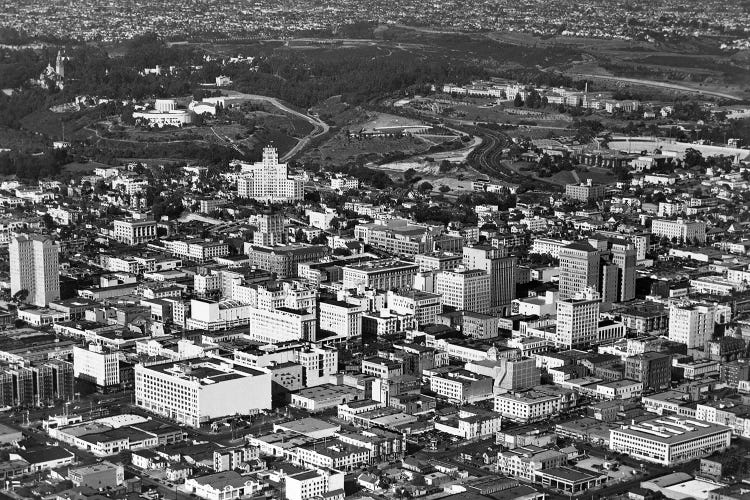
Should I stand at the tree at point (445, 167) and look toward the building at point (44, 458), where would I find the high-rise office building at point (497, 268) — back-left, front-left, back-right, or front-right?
front-left

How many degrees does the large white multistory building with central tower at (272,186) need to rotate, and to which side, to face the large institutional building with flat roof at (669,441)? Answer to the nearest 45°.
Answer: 0° — it already faces it

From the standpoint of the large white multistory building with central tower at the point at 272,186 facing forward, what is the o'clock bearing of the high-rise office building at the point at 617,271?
The high-rise office building is roughly at 11 o'clock from the large white multistory building with central tower.

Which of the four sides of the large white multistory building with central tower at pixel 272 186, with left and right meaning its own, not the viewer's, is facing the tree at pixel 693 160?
left

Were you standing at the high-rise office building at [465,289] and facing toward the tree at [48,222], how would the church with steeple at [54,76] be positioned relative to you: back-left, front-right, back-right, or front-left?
front-right

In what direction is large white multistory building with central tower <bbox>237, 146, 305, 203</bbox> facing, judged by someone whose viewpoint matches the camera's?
facing the viewer

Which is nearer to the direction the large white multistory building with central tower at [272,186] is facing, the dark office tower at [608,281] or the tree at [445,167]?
the dark office tower

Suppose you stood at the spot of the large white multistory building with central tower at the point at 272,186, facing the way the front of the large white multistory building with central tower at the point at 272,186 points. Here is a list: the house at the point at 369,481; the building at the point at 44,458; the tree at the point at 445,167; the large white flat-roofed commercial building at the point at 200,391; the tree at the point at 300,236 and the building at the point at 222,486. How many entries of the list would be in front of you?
5

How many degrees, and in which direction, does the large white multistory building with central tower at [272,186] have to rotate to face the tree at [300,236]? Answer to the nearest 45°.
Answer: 0° — it already faces it

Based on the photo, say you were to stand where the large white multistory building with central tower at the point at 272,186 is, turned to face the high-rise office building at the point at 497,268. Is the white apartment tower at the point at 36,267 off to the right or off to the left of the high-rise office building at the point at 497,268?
right

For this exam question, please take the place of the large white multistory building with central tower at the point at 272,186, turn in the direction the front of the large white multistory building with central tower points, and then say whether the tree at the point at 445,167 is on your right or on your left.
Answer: on your left

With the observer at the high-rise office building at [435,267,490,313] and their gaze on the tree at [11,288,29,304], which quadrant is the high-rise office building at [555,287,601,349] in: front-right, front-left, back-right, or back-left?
back-left

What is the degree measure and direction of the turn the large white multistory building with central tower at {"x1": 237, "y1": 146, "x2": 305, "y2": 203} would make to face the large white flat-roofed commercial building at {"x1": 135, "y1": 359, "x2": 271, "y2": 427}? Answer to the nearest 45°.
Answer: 0° — it already faces it

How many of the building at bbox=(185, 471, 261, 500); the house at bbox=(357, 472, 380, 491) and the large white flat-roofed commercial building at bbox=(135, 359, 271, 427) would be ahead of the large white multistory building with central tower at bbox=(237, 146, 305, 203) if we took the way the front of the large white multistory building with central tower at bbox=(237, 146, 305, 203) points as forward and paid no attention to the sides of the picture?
3

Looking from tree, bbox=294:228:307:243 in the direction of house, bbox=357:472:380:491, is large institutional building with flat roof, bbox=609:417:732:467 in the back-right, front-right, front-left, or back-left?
front-left

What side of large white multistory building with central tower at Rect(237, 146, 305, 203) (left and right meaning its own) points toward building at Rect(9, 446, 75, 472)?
front

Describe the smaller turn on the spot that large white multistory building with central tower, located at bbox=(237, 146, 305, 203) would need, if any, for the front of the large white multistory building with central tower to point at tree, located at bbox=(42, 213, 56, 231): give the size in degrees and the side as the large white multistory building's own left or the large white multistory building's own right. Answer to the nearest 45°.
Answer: approximately 45° to the large white multistory building's own right

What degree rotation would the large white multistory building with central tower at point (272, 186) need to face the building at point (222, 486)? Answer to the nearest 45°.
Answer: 0° — it already faces it
